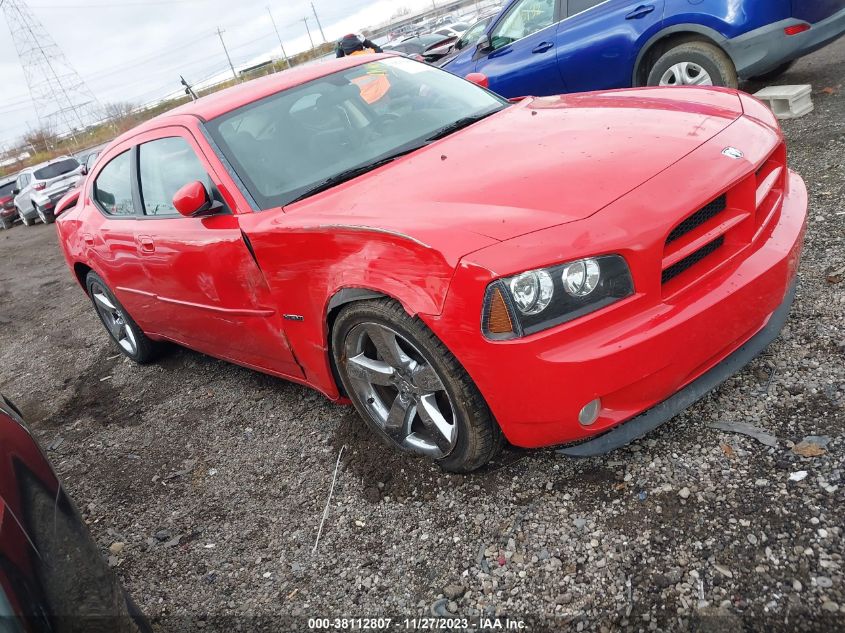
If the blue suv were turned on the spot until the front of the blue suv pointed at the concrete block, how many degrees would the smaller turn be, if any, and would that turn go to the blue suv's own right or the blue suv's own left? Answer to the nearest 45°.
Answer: approximately 135° to the blue suv's own left

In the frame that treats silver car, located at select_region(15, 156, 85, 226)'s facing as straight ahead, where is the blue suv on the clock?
The blue suv is roughly at 7 o'clock from the silver car.

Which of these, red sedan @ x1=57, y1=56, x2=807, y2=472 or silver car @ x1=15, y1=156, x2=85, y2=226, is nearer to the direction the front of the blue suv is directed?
the silver car

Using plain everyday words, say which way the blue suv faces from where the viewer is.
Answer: facing away from the viewer and to the left of the viewer

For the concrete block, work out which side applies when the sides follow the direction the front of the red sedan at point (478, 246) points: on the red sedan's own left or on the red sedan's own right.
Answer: on the red sedan's own left

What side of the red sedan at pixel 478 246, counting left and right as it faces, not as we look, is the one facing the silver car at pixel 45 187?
back

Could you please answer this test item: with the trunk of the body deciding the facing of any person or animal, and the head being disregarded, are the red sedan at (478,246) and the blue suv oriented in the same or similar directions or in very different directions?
very different directions

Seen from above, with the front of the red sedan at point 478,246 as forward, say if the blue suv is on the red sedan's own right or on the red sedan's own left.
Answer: on the red sedan's own left
